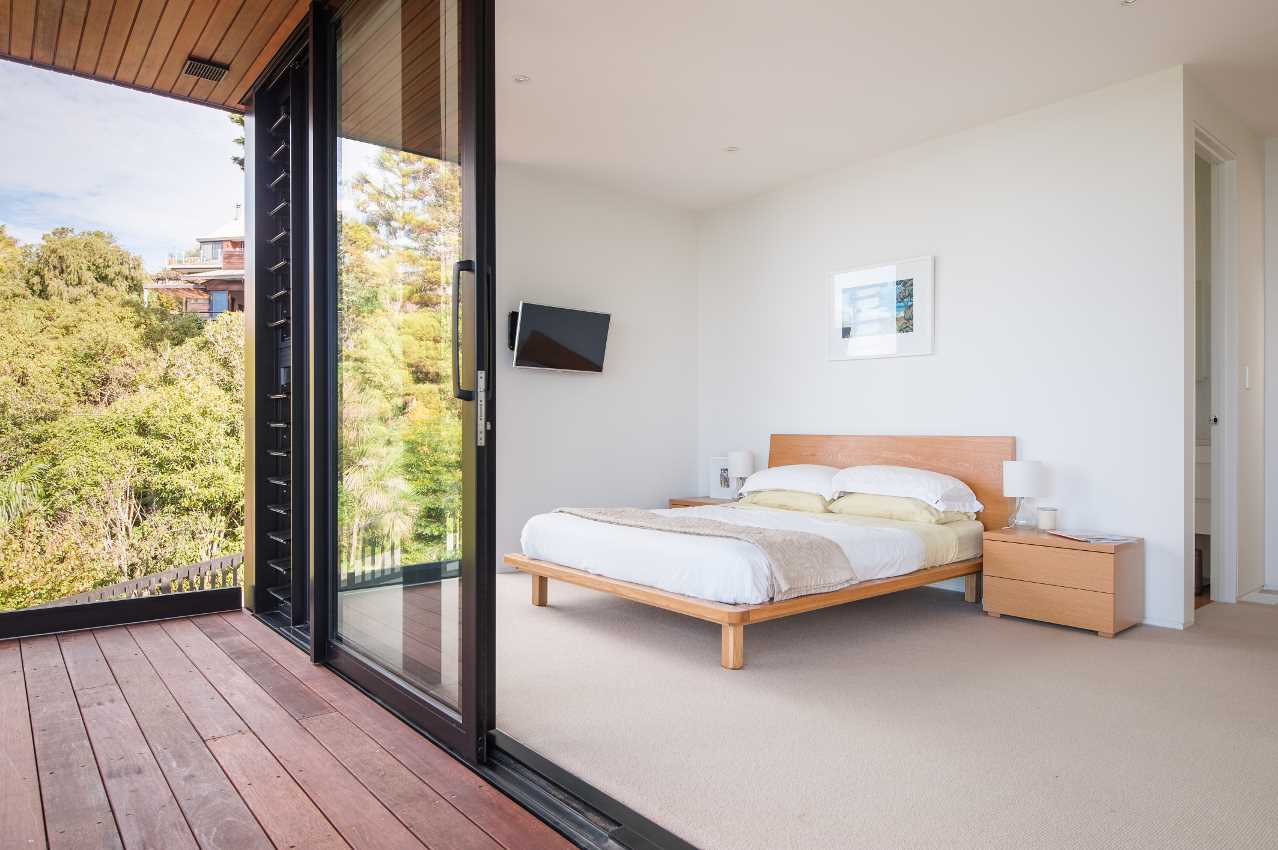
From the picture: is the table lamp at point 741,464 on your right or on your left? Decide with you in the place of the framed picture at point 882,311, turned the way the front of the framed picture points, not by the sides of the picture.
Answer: on your right

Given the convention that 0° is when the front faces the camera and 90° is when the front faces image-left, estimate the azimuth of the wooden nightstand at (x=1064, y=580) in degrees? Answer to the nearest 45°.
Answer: approximately 45°

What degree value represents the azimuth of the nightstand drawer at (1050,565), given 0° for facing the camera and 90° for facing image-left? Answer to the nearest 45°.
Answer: approximately 45°

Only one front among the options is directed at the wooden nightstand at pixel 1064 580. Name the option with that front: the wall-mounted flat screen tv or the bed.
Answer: the wall-mounted flat screen tv

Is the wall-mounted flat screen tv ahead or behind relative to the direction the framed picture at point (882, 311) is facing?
ahead

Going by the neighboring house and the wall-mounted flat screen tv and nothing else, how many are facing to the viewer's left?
0

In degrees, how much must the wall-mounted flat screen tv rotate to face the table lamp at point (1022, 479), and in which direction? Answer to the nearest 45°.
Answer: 0° — it already faces it

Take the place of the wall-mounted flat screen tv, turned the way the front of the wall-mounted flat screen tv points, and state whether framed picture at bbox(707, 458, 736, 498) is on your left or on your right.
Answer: on your left

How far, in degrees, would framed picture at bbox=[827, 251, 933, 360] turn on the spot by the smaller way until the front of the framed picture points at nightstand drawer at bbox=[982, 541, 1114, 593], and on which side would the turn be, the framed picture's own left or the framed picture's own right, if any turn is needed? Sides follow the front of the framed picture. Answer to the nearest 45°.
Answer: approximately 90° to the framed picture's own left

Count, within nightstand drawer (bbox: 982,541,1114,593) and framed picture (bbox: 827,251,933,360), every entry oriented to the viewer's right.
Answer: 0

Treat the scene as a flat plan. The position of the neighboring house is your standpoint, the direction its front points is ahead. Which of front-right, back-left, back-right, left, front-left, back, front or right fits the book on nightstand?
front-left

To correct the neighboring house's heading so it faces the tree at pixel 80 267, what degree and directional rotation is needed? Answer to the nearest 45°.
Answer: approximately 90° to its right
